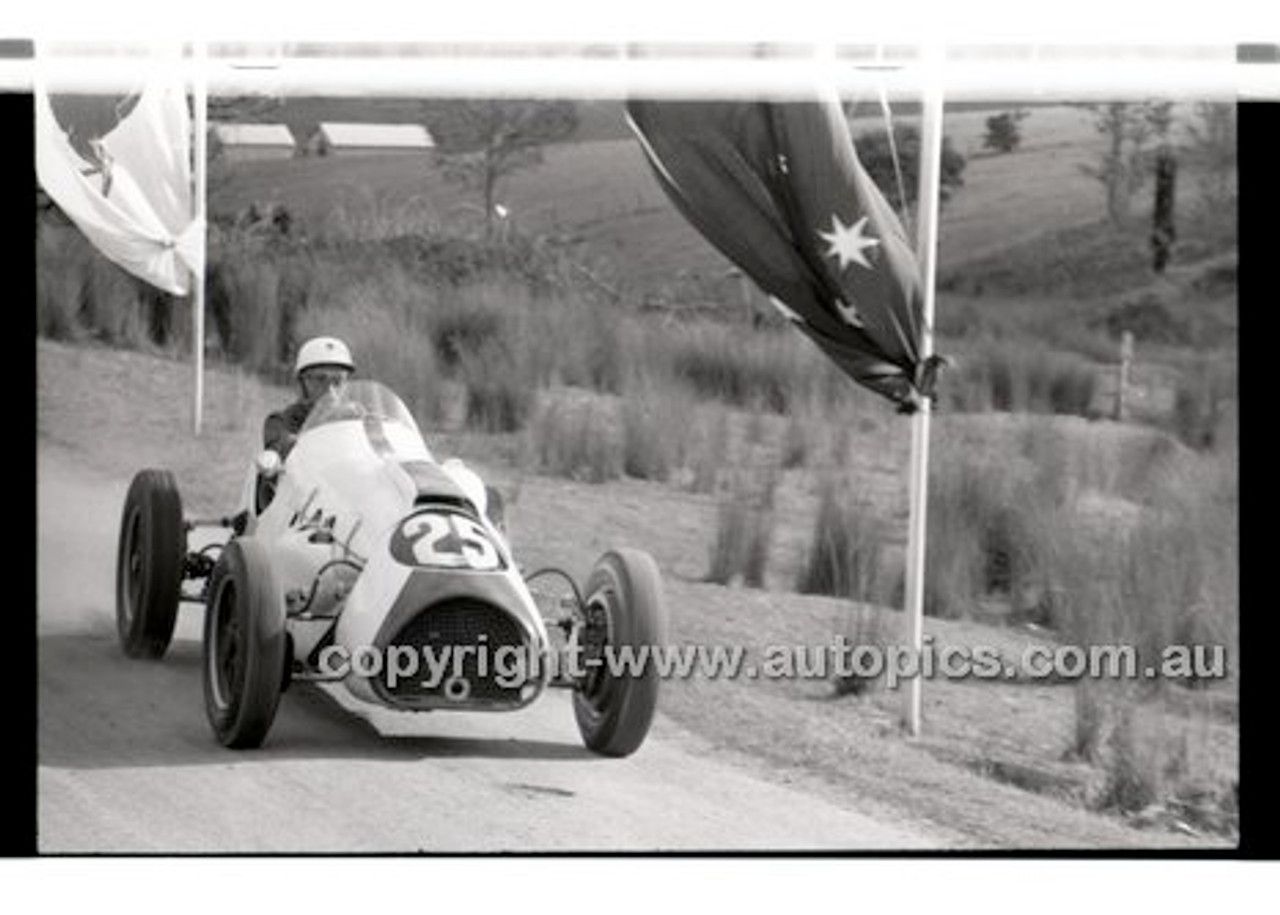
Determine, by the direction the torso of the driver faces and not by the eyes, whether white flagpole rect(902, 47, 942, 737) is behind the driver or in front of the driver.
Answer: in front

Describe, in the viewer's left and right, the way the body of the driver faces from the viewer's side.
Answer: facing the viewer and to the right of the viewer

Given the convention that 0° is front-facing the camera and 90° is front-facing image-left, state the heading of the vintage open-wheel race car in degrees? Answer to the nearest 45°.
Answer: approximately 315°
